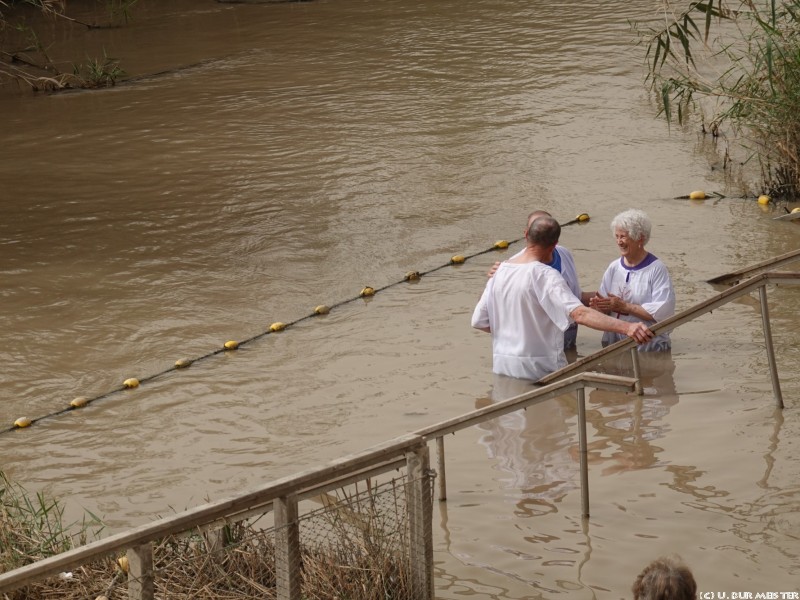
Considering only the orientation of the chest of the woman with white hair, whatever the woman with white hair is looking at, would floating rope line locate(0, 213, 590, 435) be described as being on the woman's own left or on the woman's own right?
on the woman's own right

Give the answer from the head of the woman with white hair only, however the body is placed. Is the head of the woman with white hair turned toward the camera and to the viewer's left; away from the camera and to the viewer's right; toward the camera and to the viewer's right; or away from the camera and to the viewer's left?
toward the camera and to the viewer's left

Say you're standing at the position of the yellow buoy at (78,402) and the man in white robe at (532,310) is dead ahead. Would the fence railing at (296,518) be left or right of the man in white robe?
right

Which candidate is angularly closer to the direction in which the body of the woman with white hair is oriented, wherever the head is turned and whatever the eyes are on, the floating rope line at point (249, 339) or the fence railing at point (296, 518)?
the fence railing

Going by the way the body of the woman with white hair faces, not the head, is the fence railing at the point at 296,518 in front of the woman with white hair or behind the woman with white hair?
in front

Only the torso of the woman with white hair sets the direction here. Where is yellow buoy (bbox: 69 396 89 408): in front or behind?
in front

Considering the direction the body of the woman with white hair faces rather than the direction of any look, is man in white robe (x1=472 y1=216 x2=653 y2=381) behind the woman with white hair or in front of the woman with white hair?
in front

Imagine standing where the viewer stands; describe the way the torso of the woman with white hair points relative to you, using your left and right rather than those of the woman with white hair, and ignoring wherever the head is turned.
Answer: facing the viewer and to the left of the viewer
